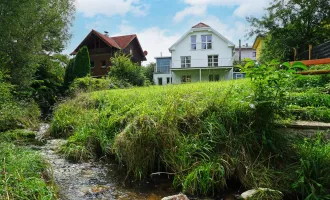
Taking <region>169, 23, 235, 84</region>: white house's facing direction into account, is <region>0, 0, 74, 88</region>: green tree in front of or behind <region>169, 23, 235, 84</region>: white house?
in front

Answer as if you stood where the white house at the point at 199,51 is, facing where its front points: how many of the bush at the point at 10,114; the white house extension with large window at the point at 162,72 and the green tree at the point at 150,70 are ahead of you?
1

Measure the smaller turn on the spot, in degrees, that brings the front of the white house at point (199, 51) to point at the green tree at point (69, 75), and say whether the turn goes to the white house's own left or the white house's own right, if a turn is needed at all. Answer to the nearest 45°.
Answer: approximately 45° to the white house's own right

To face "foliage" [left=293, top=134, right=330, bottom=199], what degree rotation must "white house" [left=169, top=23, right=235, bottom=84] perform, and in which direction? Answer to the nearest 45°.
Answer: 0° — it already faces it

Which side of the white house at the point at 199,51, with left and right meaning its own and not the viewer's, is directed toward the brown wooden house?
right

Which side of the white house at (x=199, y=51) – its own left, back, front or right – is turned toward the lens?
front

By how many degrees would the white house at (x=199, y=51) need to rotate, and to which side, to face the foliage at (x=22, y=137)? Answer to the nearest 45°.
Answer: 0° — it already faces it

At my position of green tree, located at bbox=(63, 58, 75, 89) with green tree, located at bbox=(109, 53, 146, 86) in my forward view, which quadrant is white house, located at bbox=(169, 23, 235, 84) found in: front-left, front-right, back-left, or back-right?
front-left

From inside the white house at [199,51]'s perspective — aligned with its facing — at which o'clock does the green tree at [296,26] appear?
The green tree is roughly at 11 o'clock from the white house.

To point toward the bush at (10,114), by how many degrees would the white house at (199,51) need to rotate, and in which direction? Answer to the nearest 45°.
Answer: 0° — it already faces it

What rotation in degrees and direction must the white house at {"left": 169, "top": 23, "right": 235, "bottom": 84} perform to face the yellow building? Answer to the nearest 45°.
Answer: approximately 90° to its left

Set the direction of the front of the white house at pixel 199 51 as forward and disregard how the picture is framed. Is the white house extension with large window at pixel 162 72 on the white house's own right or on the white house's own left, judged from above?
on the white house's own right

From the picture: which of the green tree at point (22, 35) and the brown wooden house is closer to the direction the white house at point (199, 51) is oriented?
the green tree

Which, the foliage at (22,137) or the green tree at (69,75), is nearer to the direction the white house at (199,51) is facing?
the foliage
